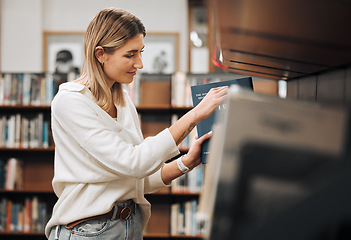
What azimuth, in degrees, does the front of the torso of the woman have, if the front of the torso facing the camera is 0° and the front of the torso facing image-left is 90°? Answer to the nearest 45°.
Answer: approximately 315°

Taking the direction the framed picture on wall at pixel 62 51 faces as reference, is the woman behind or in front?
in front

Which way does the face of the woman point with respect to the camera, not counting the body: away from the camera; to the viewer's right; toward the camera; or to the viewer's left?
to the viewer's right

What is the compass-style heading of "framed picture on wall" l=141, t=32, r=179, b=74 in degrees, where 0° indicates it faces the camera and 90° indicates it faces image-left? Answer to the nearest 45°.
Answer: approximately 0°

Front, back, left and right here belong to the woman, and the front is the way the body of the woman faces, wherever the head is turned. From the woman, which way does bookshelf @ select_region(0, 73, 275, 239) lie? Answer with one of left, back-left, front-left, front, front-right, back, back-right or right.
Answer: back-left
